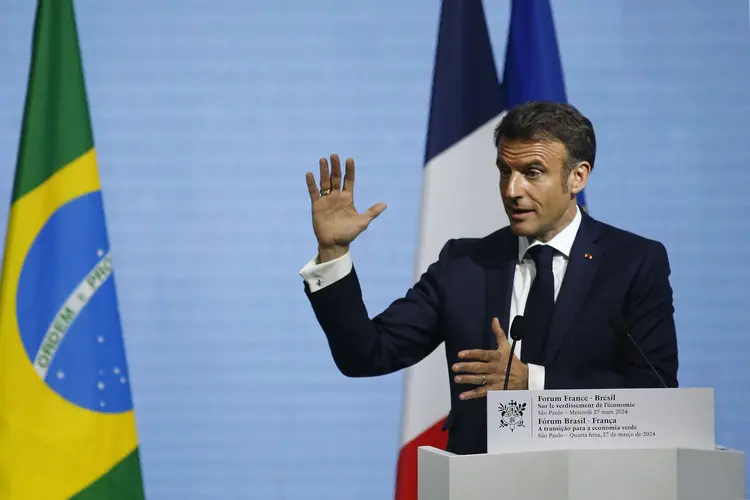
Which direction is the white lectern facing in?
toward the camera

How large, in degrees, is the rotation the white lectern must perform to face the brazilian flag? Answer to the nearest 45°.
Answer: approximately 135° to its right

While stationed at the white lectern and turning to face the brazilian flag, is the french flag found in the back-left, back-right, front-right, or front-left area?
front-right

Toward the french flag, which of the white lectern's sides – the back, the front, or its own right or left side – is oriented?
back

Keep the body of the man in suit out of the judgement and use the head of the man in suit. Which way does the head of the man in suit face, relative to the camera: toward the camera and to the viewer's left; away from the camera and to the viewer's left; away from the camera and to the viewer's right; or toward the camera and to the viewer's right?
toward the camera and to the viewer's left

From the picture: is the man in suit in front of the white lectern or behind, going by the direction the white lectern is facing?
behind
